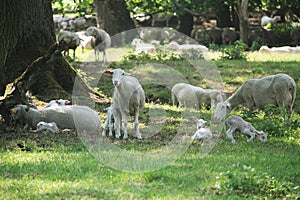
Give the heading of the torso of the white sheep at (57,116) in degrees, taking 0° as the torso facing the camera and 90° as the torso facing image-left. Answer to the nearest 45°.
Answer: approximately 90°

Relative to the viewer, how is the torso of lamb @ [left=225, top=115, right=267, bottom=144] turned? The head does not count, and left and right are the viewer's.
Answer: facing to the right of the viewer

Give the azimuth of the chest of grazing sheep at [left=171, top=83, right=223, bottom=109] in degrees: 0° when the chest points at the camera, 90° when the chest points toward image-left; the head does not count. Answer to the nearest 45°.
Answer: approximately 270°

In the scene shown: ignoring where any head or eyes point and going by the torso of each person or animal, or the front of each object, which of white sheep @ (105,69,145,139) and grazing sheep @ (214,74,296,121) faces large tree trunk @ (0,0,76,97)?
the grazing sheep

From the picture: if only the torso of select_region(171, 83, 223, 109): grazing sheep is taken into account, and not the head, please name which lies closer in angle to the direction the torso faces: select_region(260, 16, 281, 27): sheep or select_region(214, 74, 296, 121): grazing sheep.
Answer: the grazing sheep

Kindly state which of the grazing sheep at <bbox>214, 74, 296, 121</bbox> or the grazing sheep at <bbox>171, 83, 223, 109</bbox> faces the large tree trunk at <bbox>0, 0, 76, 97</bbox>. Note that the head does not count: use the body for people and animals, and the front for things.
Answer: the grazing sheep at <bbox>214, 74, 296, 121</bbox>

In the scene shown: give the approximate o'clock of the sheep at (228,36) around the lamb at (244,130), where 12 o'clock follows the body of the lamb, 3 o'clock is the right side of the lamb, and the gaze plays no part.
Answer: The sheep is roughly at 9 o'clock from the lamb.

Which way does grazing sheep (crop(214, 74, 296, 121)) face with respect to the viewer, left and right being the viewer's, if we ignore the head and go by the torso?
facing to the left of the viewer

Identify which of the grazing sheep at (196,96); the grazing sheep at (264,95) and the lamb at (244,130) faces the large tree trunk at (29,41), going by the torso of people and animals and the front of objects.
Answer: the grazing sheep at (264,95)

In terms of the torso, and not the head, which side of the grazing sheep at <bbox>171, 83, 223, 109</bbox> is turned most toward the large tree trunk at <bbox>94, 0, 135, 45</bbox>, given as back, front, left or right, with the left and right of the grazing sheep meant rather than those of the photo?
left

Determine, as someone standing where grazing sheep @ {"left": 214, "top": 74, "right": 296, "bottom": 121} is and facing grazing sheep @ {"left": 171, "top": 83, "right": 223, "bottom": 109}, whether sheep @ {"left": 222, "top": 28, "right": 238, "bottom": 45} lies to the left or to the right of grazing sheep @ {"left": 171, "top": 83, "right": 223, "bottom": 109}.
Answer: right

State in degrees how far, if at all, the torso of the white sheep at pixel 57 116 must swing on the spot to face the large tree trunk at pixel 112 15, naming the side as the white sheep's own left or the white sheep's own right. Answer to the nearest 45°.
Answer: approximately 90° to the white sheep's own right
